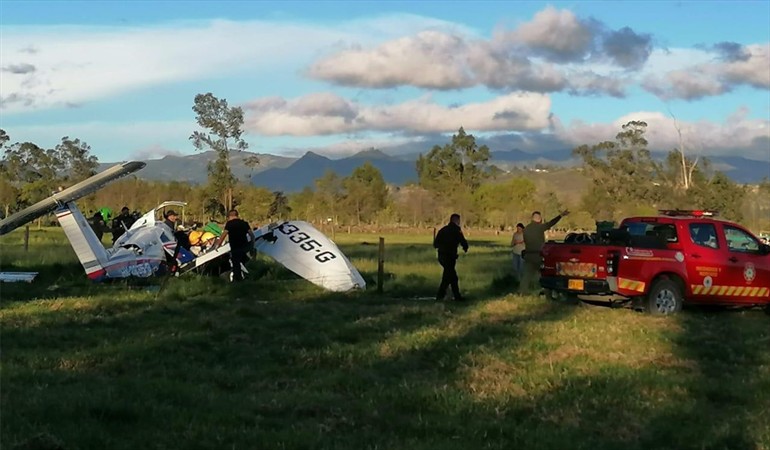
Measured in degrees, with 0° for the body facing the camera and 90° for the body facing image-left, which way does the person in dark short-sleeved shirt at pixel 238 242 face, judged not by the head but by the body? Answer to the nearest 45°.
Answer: approximately 180°

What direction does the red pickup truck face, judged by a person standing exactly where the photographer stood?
facing away from the viewer and to the right of the viewer

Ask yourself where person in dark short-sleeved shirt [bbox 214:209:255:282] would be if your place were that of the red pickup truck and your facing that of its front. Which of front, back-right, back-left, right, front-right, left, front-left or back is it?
back-left

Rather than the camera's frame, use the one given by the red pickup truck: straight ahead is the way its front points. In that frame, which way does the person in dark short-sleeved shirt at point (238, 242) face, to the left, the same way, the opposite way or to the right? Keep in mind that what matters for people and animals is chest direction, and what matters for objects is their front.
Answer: to the left

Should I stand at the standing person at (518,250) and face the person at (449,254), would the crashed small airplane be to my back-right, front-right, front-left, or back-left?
front-right

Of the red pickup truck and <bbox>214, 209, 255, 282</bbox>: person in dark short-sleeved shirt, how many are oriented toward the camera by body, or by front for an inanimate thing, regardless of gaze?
0

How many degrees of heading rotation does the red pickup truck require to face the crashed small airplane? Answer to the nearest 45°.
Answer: approximately 135° to its left

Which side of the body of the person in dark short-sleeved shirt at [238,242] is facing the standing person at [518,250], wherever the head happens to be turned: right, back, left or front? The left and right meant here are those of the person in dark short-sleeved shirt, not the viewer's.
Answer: right

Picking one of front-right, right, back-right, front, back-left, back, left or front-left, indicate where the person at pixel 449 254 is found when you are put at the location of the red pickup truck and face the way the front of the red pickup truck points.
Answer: back-left

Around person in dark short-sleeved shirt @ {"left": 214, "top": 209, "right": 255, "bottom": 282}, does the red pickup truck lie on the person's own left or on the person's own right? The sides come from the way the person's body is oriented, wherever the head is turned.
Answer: on the person's own right
